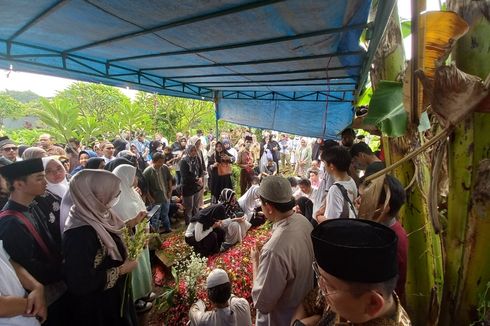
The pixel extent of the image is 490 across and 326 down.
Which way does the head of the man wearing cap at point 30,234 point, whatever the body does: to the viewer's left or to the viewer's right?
to the viewer's right

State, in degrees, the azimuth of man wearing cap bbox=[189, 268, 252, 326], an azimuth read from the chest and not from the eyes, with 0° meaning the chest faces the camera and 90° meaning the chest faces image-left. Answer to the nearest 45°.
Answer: approximately 180°

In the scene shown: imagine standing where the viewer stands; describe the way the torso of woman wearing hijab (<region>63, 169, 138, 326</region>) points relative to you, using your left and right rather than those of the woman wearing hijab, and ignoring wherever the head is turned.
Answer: facing to the right of the viewer

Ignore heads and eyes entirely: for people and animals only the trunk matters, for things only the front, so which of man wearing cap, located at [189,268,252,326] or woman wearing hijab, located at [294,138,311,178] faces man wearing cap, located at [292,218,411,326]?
the woman wearing hijab

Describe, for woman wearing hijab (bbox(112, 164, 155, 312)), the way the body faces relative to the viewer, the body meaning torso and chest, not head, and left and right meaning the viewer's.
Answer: facing to the right of the viewer

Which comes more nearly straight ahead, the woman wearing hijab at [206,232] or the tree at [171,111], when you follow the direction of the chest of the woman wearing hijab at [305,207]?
the woman wearing hijab

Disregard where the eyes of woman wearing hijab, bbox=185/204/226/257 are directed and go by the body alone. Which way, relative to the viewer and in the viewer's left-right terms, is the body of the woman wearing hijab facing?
facing to the right of the viewer
